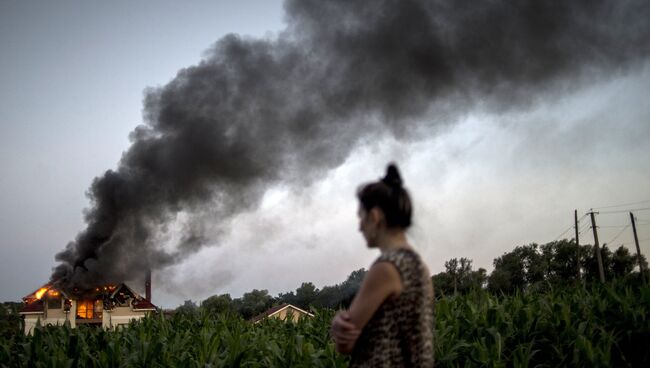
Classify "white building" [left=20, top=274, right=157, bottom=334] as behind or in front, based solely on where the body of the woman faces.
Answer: in front

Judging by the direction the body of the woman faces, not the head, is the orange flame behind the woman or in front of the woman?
in front

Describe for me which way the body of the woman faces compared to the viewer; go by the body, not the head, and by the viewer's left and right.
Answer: facing away from the viewer and to the left of the viewer
